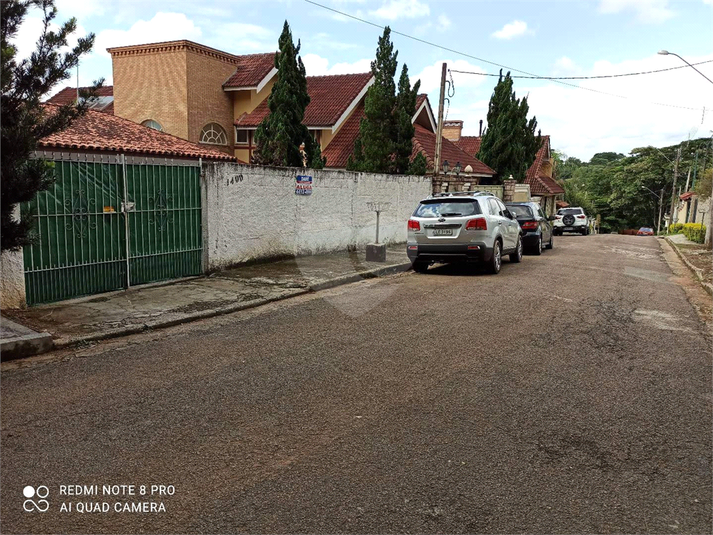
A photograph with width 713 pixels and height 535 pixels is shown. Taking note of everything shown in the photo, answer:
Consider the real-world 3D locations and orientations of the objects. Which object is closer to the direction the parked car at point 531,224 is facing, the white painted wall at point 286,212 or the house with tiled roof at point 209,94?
the house with tiled roof

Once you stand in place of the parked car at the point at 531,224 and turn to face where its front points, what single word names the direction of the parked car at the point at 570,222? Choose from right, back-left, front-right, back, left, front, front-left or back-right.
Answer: front

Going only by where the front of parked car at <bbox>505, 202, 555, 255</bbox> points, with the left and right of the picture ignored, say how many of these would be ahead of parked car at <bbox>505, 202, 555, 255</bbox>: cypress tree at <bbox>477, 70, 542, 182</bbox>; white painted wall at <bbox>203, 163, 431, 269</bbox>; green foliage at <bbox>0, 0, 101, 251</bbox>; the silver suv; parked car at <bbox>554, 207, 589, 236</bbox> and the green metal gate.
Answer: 2

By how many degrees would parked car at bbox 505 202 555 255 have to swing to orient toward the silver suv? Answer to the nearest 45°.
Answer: approximately 180°

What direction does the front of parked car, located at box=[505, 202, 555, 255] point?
away from the camera

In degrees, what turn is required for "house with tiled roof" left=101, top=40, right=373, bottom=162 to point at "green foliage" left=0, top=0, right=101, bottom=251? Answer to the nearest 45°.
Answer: approximately 45° to its right

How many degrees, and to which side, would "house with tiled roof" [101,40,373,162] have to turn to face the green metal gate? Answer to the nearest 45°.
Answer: approximately 45° to its right

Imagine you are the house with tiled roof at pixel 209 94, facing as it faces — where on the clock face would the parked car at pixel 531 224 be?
The parked car is roughly at 12 o'clock from the house with tiled roof.

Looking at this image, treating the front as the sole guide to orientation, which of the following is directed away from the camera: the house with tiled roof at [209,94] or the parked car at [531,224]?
the parked car

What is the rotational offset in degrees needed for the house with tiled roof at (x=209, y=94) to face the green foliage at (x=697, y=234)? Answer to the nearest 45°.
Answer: approximately 45° to its left

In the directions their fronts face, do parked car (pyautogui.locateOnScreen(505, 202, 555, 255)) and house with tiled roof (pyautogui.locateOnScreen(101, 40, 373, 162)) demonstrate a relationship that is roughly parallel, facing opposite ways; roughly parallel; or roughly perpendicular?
roughly perpendicular

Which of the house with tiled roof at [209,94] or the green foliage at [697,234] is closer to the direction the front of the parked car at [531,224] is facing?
the green foliage

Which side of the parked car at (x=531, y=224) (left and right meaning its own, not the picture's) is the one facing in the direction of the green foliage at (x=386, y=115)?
left

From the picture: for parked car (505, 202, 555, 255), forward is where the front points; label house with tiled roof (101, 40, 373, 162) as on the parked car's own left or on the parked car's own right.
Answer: on the parked car's own left

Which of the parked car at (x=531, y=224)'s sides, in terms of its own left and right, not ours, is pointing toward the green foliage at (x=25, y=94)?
back

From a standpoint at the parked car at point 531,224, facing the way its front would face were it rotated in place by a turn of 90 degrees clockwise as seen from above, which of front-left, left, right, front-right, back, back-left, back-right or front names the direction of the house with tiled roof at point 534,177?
left

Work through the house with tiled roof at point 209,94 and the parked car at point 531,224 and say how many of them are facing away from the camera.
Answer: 1

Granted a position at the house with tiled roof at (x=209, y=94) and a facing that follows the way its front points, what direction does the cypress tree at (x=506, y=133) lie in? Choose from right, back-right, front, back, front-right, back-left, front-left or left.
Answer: front-left

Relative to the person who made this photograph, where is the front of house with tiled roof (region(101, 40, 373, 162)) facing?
facing the viewer and to the right of the viewer
